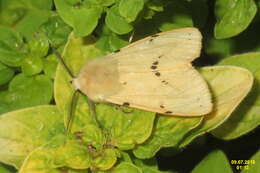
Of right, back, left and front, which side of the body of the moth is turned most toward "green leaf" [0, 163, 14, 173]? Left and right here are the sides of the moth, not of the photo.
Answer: front

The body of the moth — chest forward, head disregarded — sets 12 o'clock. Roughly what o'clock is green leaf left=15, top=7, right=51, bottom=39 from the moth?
The green leaf is roughly at 1 o'clock from the moth.

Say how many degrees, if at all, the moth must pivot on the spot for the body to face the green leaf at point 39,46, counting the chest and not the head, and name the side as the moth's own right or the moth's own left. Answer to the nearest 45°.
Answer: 0° — it already faces it

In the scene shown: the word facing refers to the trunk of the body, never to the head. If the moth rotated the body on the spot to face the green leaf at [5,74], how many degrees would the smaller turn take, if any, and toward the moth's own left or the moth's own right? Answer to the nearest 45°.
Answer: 0° — it already faces it

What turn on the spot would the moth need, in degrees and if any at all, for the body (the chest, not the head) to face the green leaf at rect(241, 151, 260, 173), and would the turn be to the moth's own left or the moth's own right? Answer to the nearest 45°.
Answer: approximately 180°

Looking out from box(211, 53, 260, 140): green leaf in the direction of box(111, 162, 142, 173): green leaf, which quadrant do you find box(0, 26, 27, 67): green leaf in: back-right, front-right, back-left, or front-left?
front-right

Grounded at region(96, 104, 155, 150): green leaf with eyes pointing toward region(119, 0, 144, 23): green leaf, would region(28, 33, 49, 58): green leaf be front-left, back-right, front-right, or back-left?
front-left

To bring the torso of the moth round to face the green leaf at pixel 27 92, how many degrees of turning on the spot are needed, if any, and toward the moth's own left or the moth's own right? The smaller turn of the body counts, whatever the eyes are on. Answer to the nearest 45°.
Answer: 0° — it already faces it

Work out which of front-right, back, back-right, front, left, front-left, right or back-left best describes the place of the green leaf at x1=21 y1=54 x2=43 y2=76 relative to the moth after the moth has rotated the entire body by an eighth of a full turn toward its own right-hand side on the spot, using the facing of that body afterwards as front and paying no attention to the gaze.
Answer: front-left

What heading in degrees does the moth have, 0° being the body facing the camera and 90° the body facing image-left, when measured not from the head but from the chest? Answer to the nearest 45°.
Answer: approximately 90°

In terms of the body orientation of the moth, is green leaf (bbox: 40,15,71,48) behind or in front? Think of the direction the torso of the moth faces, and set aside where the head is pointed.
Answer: in front
